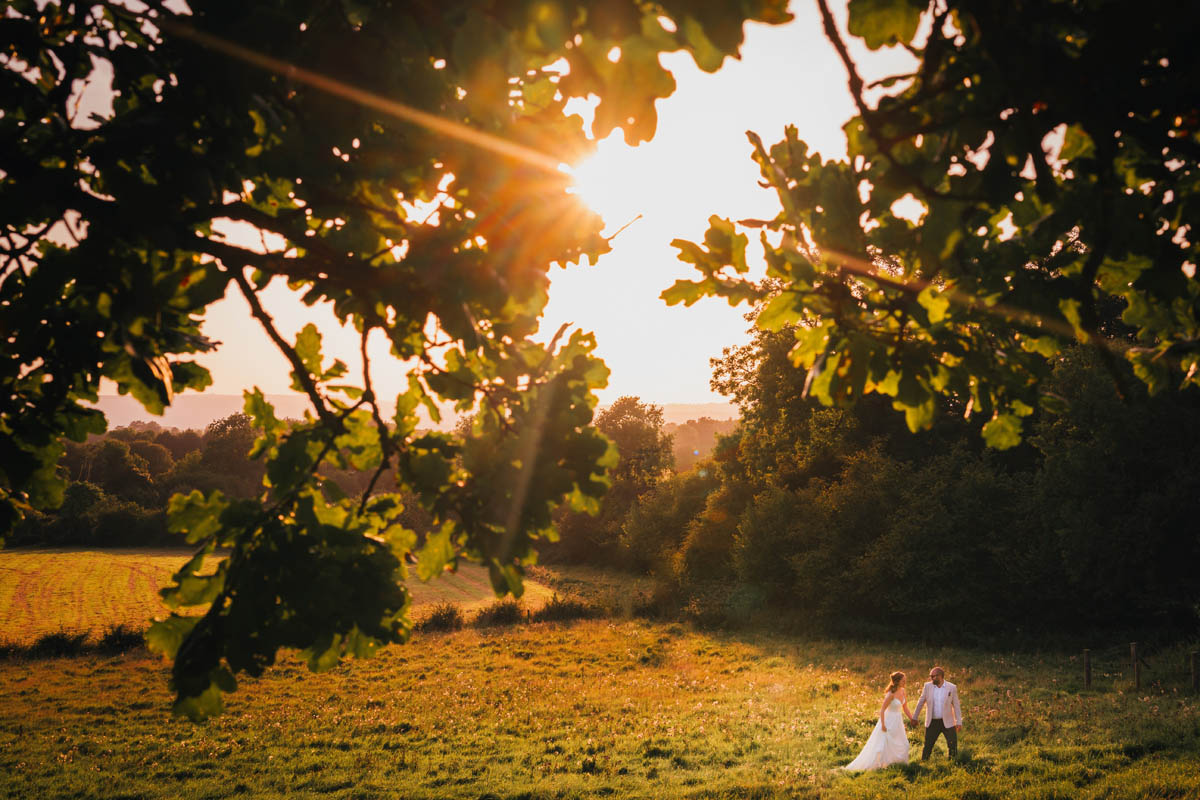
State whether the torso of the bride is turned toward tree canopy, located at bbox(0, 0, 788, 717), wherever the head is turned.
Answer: no
